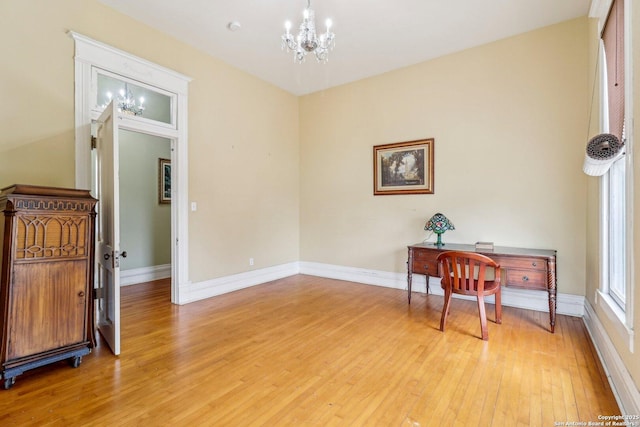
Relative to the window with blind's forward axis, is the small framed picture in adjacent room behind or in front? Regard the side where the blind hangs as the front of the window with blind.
in front

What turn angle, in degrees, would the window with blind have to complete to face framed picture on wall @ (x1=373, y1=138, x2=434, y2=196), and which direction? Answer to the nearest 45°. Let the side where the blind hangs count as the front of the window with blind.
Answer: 0° — it already faces it

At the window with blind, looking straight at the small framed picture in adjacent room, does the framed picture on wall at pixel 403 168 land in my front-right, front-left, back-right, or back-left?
front-right

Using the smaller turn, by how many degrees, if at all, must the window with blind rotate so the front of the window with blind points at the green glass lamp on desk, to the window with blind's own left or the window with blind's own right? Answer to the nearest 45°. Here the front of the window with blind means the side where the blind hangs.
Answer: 0° — it already faces it

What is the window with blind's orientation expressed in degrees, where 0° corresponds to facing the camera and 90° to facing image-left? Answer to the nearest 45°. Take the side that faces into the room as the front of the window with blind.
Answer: approximately 90°

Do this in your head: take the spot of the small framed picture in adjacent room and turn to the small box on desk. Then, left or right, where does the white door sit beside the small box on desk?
right

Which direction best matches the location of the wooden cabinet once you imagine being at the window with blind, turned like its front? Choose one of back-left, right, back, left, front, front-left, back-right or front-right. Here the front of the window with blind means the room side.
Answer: front-left
